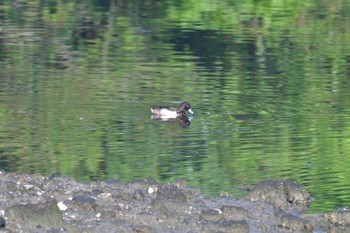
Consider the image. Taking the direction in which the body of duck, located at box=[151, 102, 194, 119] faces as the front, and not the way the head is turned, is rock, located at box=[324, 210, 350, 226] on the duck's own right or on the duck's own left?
on the duck's own right

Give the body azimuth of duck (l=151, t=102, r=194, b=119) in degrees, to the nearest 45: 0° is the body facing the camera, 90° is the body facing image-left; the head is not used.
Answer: approximately 270°

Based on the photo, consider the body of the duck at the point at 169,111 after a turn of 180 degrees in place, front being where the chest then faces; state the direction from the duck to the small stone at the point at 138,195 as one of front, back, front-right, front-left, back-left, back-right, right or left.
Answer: left

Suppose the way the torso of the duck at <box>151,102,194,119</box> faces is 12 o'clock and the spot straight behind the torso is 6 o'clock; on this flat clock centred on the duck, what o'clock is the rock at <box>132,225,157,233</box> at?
The rock is roughly at 3 o'clock from the duck.

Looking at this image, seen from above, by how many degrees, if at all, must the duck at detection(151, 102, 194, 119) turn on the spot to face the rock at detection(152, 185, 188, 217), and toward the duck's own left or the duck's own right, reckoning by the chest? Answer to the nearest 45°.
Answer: approximately 90° to the duck's own right

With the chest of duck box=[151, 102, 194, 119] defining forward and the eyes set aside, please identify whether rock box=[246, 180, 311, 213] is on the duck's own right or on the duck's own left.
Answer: on the duck's own right

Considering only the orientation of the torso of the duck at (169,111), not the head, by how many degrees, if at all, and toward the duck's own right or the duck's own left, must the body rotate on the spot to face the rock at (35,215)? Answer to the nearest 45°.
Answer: approximately 90° to the duck's own right

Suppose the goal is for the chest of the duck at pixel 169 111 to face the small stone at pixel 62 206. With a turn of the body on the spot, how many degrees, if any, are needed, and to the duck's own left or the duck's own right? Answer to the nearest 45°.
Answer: approximately 90° to the duck's own right

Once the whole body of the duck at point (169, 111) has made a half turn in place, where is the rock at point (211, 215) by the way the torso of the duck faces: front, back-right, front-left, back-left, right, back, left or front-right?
left
